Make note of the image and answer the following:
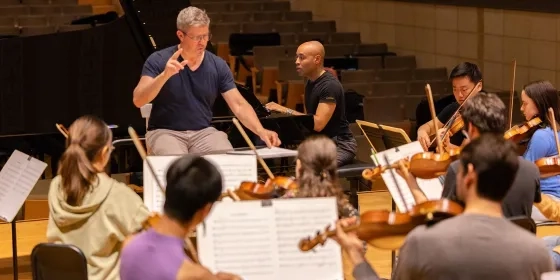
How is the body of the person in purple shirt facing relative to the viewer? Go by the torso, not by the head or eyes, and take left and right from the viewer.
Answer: facing away from the viewer and to the right of the viewer

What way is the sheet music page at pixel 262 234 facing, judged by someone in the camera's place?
facing the viewer

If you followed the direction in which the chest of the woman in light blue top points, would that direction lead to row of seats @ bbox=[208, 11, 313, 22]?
no

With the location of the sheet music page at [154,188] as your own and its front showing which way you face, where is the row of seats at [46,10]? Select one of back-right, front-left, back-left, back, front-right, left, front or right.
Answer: back

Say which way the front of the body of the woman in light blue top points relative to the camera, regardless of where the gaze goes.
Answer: to the viewer's left

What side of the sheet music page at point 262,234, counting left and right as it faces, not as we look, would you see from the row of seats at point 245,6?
back

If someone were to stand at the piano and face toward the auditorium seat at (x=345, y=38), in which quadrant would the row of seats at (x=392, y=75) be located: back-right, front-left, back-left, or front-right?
front-right

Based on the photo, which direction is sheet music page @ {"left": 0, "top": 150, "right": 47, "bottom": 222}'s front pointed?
toward the camera

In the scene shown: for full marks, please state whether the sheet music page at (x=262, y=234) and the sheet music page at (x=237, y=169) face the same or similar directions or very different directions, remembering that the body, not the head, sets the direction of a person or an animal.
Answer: same or similar directions

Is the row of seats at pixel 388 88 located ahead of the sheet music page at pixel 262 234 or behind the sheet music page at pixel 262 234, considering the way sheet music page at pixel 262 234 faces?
behind

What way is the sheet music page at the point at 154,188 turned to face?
toward the camera

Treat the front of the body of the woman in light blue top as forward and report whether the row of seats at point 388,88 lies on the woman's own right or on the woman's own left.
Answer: on the woman's own right

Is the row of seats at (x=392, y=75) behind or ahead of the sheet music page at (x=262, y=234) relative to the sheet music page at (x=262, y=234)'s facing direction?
behind

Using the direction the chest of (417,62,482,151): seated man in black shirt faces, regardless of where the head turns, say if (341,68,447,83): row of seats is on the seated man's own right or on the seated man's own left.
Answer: on the seated man's own right

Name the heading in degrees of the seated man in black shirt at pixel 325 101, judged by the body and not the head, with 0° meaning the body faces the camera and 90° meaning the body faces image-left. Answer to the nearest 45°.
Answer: approximately 90°

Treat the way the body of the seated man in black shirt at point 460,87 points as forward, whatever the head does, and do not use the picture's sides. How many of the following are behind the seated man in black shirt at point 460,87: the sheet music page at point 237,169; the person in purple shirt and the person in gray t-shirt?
0

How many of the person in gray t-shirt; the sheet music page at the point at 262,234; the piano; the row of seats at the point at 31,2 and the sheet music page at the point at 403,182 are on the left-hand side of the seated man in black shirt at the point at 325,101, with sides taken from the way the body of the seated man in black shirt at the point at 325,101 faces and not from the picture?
3
